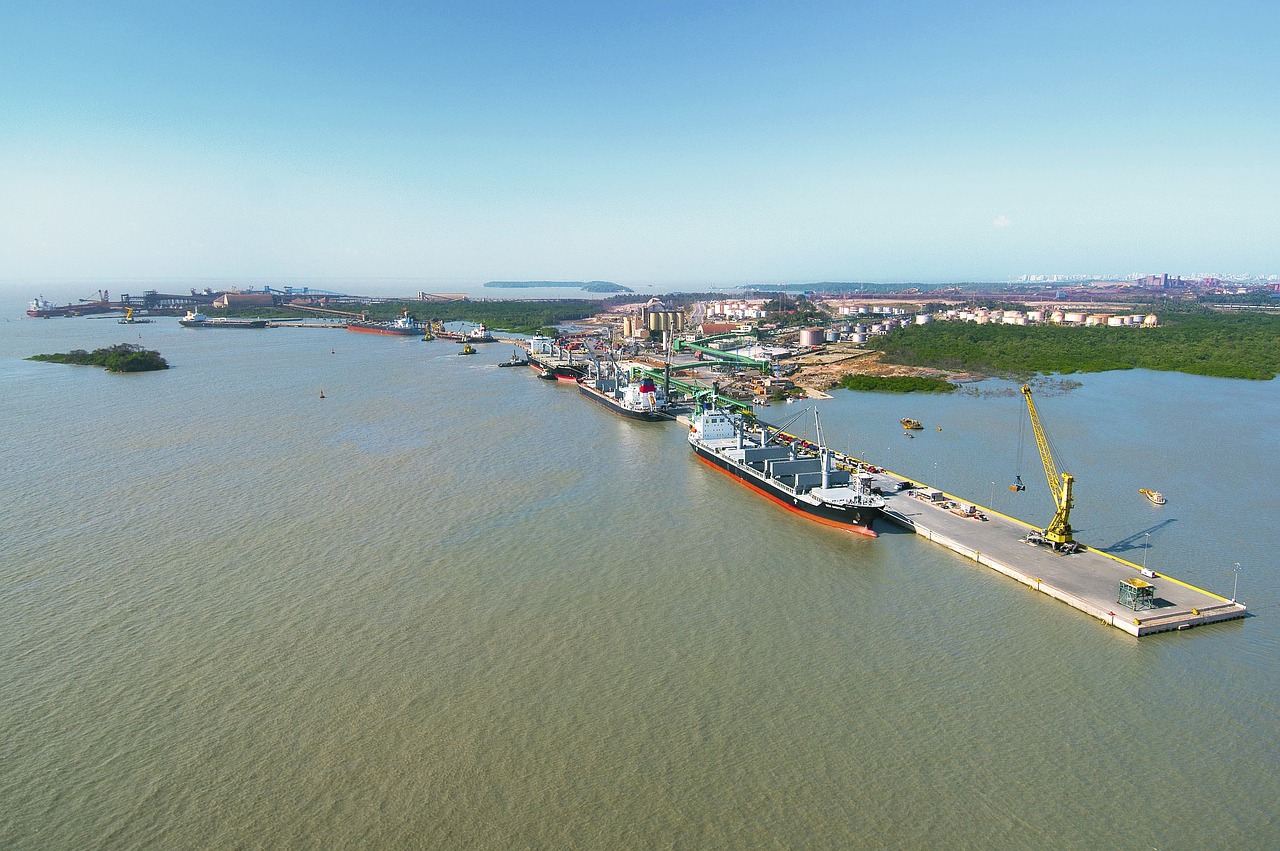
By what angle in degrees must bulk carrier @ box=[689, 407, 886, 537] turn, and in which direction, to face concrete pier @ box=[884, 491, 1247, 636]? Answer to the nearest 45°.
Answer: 0° — it already faces it

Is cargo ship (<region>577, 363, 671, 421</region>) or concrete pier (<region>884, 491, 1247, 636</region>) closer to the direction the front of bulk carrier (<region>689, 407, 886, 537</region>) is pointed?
the concrete pier

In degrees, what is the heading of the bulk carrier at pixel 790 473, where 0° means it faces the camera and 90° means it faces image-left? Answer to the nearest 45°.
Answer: approximately 315°

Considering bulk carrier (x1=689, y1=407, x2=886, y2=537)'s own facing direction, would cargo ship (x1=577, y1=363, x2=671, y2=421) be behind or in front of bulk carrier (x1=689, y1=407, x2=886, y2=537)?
behind

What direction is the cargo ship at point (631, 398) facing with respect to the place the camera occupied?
facing away from the viewer and to the left of the viewer

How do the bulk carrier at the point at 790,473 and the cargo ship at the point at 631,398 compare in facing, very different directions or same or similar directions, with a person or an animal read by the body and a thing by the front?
very different directions
